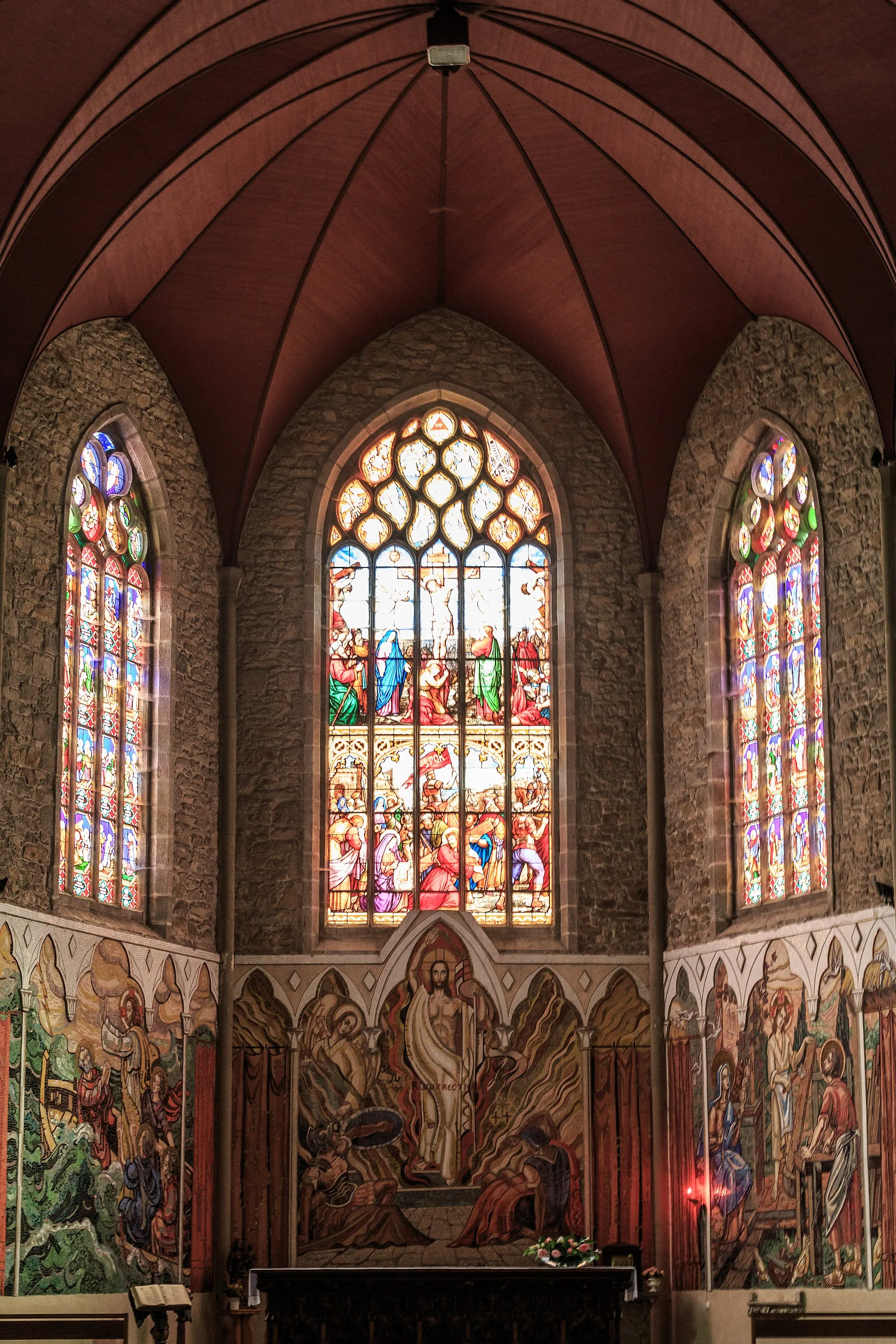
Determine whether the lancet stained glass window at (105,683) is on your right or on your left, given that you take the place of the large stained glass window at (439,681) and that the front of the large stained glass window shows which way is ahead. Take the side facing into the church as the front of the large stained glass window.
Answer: on your right

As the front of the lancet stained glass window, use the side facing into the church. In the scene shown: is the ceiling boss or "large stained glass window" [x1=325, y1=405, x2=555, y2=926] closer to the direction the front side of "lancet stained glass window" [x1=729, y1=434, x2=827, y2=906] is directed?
the ceiling boss

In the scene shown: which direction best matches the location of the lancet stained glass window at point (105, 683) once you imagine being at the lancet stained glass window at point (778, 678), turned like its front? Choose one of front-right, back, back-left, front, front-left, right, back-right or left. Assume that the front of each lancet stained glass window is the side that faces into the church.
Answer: front-right

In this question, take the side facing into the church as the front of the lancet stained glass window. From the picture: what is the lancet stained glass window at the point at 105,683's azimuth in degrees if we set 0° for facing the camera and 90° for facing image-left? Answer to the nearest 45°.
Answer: approximately 315°

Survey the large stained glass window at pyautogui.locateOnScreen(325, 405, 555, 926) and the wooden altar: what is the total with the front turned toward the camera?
2

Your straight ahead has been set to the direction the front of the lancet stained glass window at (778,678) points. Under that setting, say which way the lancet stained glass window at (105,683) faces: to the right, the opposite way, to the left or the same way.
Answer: to the left
